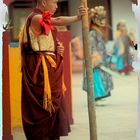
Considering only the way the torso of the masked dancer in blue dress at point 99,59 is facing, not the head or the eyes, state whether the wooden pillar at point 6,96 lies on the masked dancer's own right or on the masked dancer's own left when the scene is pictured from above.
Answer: on the masked dancer's own right

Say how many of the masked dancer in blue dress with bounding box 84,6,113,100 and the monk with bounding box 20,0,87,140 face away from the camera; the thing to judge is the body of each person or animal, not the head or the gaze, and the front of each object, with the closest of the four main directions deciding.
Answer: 0

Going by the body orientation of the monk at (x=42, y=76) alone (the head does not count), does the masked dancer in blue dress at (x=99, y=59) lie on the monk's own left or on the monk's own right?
on the monk's own left

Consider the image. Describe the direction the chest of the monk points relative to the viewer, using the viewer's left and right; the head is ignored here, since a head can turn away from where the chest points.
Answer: facing to the right of the viewer
